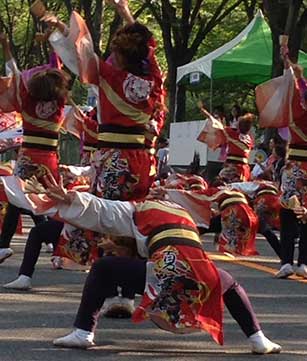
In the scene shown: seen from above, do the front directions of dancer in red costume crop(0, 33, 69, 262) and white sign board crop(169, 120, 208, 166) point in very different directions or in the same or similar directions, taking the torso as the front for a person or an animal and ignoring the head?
very different directions

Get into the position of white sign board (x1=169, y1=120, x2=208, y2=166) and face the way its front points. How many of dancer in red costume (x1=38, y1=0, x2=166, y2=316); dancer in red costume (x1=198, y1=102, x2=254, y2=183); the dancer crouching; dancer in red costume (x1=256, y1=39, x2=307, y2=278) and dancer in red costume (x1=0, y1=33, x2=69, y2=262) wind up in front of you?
5

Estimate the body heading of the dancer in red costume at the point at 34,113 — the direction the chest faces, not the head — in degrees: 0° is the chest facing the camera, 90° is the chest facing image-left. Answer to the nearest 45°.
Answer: approximately 180°

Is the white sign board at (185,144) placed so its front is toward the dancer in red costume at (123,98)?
yes

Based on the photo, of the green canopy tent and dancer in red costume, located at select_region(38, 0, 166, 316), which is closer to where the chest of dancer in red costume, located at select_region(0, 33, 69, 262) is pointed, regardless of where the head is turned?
the green canopy tent

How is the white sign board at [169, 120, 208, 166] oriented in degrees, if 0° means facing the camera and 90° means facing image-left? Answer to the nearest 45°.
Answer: approximately 0°

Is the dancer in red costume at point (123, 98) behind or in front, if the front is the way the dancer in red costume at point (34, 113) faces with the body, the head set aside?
behind

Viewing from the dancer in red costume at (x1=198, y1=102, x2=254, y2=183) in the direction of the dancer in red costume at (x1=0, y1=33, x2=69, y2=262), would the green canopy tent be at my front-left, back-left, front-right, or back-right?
back-right

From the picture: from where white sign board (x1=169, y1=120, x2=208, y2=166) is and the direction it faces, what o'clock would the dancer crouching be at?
The dancer crouching is roughly at 12 o'clock from the white sign board.

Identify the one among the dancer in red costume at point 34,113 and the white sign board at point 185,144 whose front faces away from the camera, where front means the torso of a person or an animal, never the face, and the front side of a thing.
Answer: the dancer in red costume

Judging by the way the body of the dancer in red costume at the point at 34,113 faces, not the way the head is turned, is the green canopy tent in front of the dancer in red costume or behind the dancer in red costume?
in front

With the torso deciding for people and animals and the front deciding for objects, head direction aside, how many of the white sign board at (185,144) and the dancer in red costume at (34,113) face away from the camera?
1
